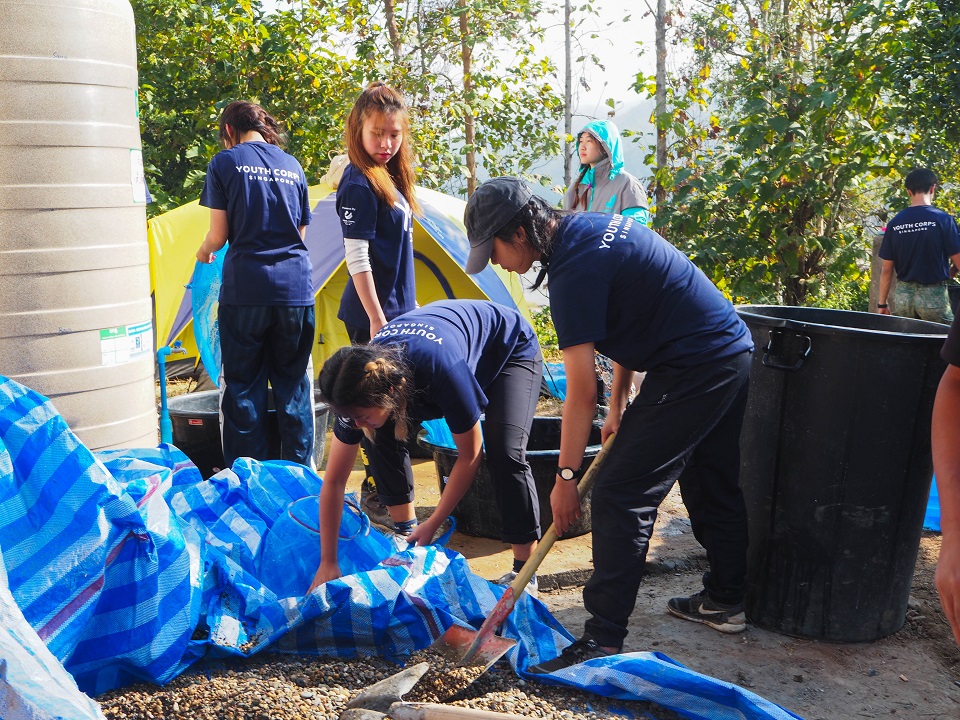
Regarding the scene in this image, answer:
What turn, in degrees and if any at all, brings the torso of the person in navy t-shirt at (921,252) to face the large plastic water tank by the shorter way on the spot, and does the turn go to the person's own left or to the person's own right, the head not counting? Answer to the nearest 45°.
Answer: approximately 135° to the person's own left

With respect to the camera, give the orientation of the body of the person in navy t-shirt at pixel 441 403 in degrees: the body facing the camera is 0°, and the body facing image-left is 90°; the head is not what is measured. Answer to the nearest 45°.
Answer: approximately 45°

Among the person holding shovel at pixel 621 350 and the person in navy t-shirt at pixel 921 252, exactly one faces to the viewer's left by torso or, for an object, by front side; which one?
the person holding shovel

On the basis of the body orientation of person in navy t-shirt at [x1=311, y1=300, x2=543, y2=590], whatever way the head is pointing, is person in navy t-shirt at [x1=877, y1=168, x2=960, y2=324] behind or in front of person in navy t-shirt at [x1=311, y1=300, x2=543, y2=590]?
behind

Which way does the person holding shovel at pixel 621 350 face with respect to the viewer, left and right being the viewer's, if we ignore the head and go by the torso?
facing to the left of the viewer

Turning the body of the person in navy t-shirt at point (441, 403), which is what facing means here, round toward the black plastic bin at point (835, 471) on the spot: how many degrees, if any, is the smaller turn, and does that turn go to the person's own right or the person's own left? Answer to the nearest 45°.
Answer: approximately 135° to the person's own left

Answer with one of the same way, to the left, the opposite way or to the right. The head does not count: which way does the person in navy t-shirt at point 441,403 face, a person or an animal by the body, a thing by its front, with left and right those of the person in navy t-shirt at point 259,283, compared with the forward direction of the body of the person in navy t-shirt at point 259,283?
to the left

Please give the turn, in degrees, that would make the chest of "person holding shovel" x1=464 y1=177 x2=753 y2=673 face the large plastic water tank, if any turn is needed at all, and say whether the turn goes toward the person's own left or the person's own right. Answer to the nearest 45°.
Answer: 0° — they already face it

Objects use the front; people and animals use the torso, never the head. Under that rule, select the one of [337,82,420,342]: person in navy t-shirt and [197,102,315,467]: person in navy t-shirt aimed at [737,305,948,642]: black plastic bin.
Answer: [337,82,420,342]: person in navy t-shirt

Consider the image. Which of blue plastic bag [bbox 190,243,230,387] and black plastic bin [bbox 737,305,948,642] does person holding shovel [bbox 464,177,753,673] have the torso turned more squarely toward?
the blue plastic bag

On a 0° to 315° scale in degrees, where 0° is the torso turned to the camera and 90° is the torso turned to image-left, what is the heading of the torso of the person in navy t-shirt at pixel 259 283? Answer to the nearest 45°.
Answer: approximately 135°
